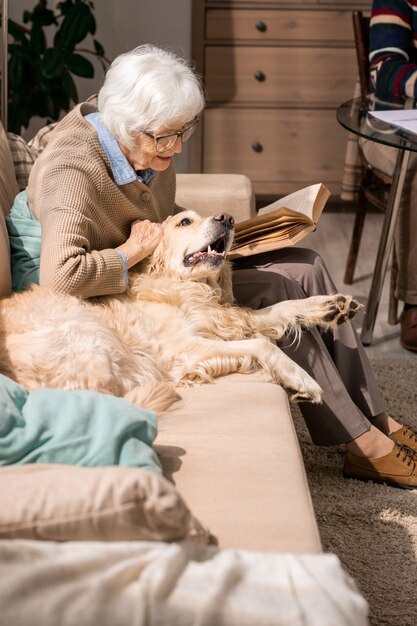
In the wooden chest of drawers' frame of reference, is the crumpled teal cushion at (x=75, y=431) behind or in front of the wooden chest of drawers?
in front

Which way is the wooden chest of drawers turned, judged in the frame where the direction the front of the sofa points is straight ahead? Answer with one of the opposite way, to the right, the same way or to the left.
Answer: to the right

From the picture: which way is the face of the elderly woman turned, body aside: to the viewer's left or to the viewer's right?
to the viewer's right

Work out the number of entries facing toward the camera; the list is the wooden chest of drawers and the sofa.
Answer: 1

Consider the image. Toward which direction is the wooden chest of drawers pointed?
toward the camera

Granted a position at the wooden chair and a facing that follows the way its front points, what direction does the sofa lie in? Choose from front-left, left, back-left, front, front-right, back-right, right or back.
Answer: front-right

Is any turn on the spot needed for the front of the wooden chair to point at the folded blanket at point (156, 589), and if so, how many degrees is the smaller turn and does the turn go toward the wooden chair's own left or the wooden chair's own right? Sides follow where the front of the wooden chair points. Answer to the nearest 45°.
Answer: approximately 45° to the wooden chair's own right

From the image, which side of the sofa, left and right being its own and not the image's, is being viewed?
right

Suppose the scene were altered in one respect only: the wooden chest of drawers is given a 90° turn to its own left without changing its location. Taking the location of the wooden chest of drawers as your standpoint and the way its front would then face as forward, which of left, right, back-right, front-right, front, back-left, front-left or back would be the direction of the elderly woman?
right

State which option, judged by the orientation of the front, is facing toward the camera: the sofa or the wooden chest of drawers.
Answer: the wooden chest of drawers

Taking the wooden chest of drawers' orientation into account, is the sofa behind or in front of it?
in front
